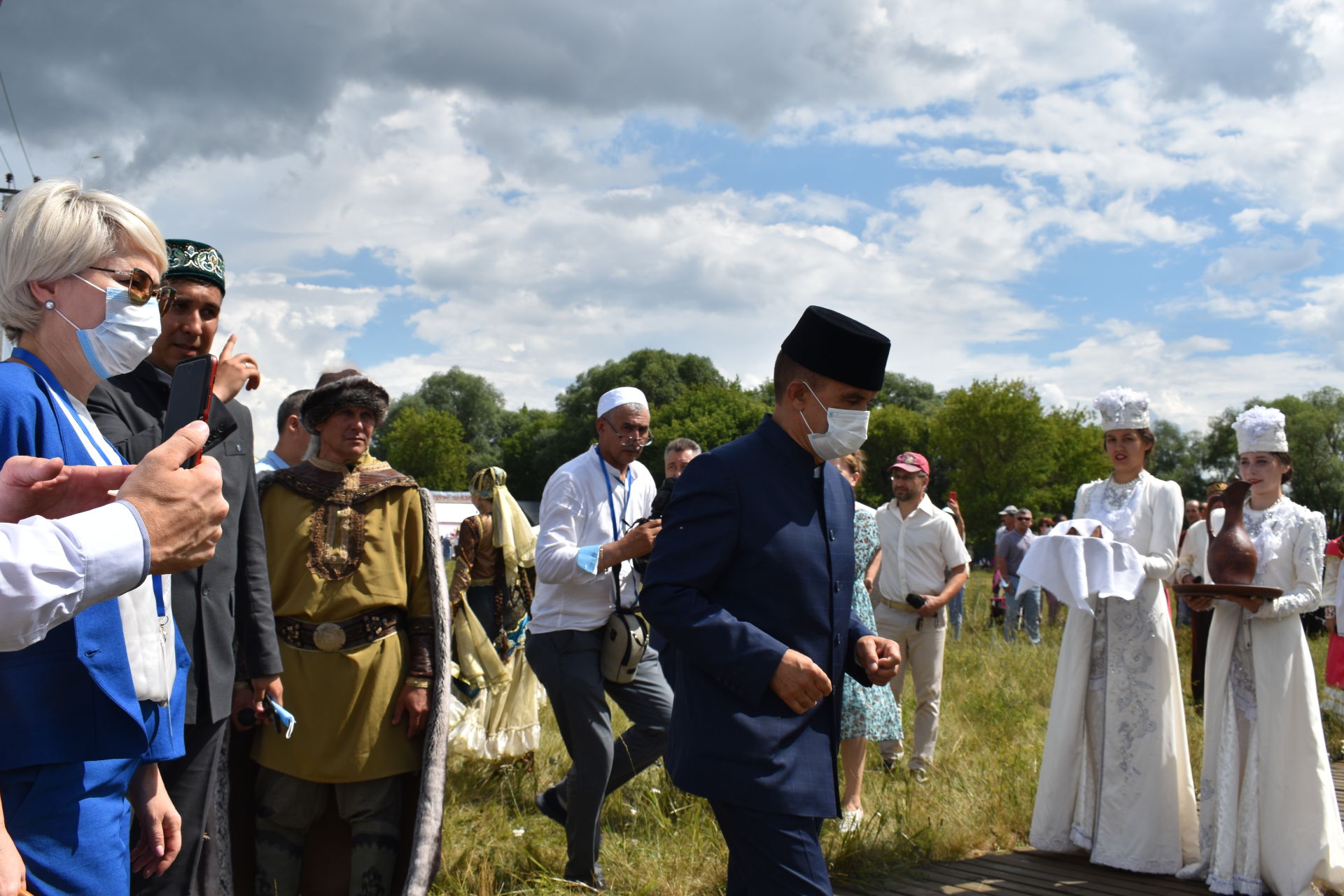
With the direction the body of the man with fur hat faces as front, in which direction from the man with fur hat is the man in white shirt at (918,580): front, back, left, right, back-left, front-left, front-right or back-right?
back-left

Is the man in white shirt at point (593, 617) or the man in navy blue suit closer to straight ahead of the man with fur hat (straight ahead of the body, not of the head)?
the man in navy blue suit

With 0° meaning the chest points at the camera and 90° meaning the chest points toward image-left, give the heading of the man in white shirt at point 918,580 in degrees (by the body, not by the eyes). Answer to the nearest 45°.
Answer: approximately 45°

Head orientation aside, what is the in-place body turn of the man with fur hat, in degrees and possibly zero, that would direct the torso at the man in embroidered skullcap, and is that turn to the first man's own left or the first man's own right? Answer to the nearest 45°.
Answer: approximately 45° to the first man's own right
